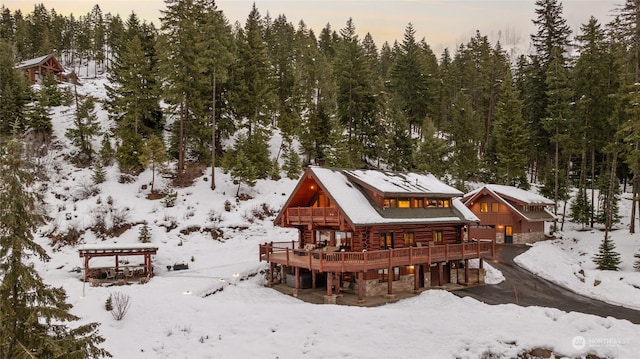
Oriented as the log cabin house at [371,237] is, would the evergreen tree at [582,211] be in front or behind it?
behind

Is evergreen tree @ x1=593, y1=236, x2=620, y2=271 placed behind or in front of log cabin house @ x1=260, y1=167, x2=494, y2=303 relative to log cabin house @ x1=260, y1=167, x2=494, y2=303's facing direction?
behind

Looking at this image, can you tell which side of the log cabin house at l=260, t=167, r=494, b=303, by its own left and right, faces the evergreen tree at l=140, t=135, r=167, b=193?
right

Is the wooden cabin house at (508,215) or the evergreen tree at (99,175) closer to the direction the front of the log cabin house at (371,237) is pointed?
the evergreen tree

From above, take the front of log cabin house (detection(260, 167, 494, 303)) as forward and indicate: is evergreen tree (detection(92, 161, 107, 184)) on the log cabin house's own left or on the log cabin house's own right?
on the log cabin house's own right

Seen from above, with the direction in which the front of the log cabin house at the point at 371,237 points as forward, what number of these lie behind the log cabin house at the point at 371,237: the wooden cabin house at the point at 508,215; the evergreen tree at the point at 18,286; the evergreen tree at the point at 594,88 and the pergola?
2

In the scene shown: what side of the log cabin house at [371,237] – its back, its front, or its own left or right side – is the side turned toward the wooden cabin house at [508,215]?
back

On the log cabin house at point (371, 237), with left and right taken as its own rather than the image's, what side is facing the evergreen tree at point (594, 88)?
back

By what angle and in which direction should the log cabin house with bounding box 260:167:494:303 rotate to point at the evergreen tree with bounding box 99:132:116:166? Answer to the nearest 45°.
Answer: approximately 90° to its right

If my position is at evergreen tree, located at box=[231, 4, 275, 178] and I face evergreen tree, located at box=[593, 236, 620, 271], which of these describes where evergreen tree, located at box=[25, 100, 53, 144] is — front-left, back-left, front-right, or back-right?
back-right

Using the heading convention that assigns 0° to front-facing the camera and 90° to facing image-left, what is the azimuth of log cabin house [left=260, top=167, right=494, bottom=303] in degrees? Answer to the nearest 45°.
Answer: approximately 45°
